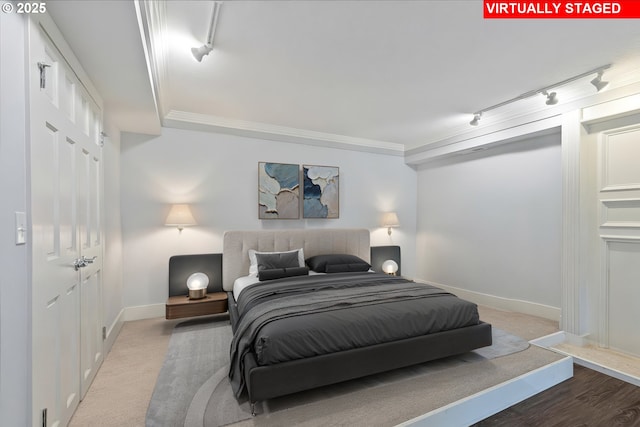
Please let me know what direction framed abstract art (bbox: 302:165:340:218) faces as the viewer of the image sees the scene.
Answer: facing the viewer

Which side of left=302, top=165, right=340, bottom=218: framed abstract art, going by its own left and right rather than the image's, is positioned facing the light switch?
front

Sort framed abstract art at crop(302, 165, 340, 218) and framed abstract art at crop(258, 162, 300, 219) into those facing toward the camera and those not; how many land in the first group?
2

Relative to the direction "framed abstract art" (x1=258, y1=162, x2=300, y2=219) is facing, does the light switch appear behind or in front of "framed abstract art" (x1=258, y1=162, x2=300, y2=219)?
in front

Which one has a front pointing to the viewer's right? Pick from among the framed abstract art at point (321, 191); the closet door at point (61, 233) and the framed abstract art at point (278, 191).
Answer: the closet door

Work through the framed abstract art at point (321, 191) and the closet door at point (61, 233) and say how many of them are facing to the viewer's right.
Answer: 1

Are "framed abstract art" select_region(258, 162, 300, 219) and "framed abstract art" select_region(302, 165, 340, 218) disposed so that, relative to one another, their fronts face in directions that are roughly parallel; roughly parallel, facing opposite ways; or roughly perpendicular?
roughly parallel

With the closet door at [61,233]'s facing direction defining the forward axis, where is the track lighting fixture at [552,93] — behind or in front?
in front

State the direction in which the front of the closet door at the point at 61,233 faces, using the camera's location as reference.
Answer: facing to the right of the viewer

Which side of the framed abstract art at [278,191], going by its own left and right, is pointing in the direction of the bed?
front

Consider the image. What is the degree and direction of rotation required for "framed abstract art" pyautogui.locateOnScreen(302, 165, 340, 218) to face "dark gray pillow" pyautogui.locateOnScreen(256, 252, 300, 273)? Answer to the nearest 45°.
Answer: approximately 45° to its right

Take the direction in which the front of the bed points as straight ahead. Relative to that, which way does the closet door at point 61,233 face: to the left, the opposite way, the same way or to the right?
to the left

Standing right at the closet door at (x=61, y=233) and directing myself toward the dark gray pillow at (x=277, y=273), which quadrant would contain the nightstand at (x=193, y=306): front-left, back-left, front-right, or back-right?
front-left

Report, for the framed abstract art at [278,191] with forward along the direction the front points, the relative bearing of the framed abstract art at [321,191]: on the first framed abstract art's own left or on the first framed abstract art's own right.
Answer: on the first framed abstract art's own left

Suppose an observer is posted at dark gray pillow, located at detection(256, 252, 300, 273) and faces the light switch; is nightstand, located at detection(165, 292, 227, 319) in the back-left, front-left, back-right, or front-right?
front-right
